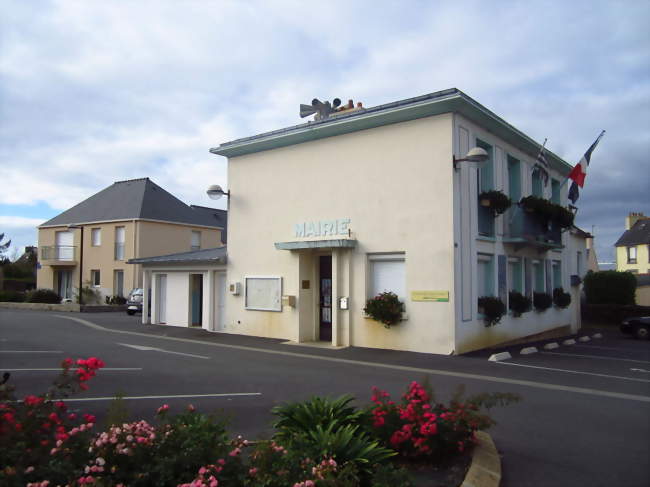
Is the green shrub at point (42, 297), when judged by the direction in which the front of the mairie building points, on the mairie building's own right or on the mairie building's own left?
on the mairie building's own right

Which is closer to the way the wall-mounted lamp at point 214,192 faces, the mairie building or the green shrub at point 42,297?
the green shrub

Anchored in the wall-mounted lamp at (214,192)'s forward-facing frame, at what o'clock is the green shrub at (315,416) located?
The green shrub is roughly at 9 o'clock from the wall-mounted lamp.

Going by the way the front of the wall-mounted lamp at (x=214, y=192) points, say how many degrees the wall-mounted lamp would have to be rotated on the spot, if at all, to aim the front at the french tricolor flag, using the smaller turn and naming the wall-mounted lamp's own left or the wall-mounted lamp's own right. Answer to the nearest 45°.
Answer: approximately 180°

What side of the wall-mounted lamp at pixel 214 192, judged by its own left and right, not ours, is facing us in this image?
left

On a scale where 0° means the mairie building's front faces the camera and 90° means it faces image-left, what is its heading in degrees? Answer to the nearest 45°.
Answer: approximately 45°

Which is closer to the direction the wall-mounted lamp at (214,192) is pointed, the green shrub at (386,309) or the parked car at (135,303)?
the parked car

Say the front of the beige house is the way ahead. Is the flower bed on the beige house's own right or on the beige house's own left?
on the beige house's own left

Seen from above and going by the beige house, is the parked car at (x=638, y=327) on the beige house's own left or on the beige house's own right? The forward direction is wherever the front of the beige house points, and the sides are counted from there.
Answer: on the beige house's own left
